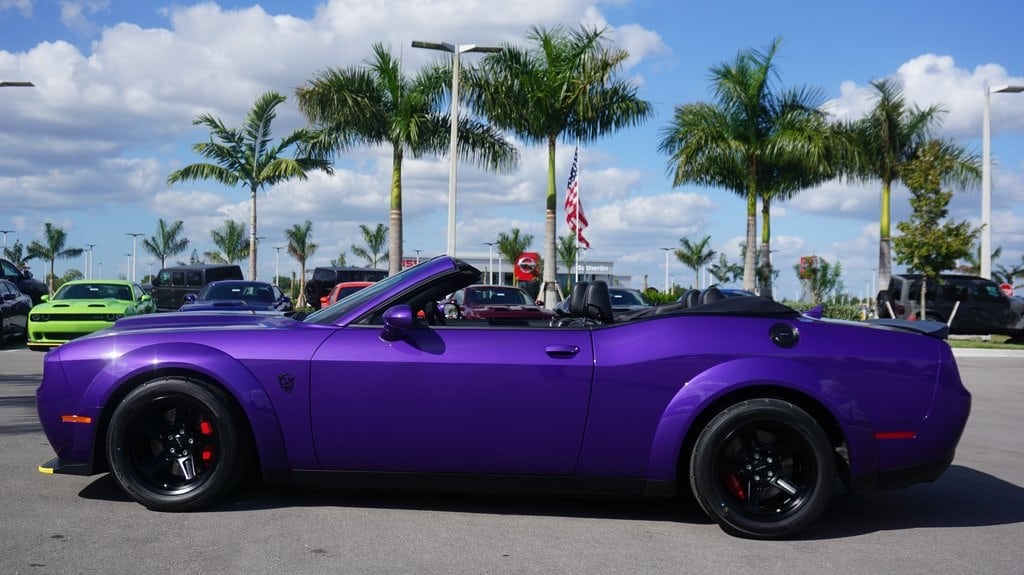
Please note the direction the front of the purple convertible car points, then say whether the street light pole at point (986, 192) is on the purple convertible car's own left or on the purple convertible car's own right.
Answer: on the purple convertible car's own right

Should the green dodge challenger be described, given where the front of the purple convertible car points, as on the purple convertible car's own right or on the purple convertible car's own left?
on the purple convertible car's own right

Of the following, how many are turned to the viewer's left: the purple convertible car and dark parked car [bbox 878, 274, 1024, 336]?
1

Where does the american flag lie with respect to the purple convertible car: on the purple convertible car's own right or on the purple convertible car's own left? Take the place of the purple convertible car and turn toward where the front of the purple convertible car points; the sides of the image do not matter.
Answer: on the purple convertible car's own right

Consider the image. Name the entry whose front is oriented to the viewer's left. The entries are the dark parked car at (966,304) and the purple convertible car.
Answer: the purple convertible car

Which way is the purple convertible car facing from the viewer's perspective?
to the viewer's left

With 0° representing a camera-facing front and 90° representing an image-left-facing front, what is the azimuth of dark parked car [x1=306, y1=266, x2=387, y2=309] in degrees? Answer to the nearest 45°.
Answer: approximately 45°

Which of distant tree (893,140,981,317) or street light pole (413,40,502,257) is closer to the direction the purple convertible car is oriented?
the street light pole

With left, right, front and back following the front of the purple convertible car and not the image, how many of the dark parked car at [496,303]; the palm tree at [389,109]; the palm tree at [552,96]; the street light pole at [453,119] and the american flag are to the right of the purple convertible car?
5

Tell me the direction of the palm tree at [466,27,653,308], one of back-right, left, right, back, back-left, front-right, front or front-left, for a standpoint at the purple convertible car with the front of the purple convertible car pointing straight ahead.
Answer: right
